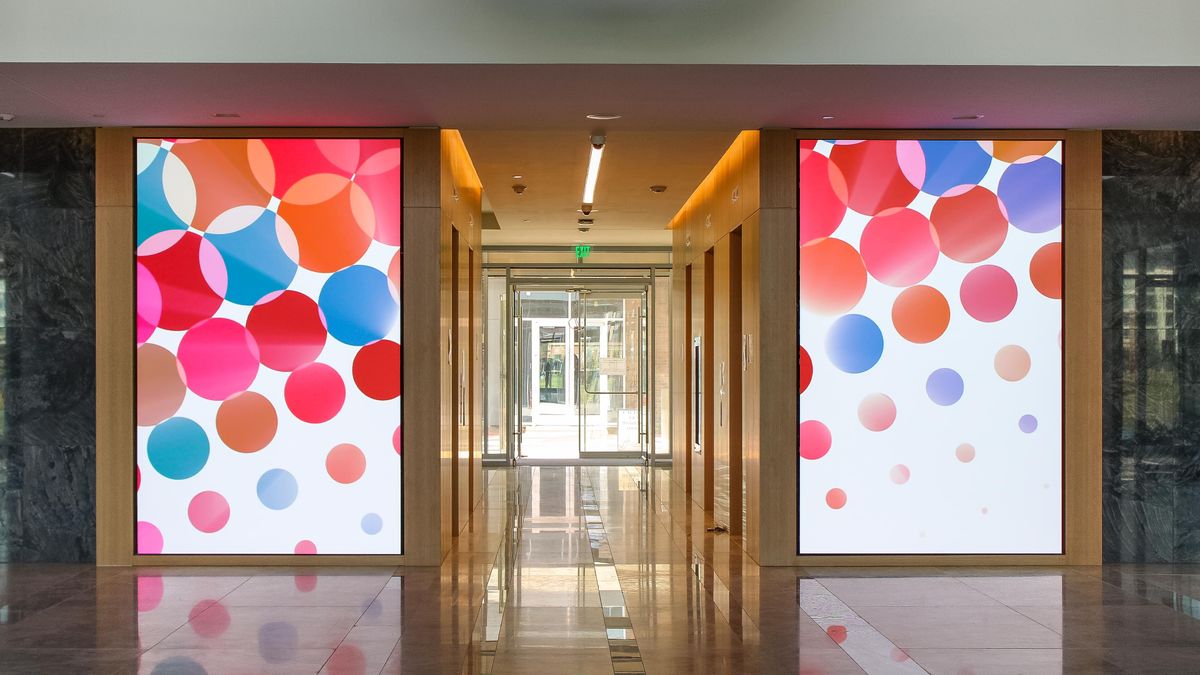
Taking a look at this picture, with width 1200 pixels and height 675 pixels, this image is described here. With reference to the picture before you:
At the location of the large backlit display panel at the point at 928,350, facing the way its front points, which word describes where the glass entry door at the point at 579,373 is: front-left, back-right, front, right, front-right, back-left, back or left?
back-right

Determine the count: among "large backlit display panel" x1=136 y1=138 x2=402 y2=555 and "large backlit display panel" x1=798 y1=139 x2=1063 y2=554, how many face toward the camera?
2

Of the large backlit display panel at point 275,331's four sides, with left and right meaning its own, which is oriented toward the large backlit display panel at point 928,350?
left

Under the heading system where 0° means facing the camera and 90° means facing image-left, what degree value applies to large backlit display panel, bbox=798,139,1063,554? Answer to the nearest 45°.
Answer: approximately 0°

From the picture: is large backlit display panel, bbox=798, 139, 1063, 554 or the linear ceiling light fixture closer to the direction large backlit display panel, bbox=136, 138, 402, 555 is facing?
the large backlit display panel

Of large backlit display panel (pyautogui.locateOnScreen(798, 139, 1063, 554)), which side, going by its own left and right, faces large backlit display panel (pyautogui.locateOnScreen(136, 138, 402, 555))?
right

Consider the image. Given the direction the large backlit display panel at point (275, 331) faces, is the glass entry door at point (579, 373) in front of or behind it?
behind

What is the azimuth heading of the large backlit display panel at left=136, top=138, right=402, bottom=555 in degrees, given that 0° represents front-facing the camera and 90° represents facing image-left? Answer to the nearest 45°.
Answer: approximately 0°

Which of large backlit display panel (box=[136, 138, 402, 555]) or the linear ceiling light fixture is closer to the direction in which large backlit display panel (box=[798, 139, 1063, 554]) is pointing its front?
the large backlit display panel

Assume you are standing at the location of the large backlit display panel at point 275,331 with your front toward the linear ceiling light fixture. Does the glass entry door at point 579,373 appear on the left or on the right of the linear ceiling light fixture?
left
